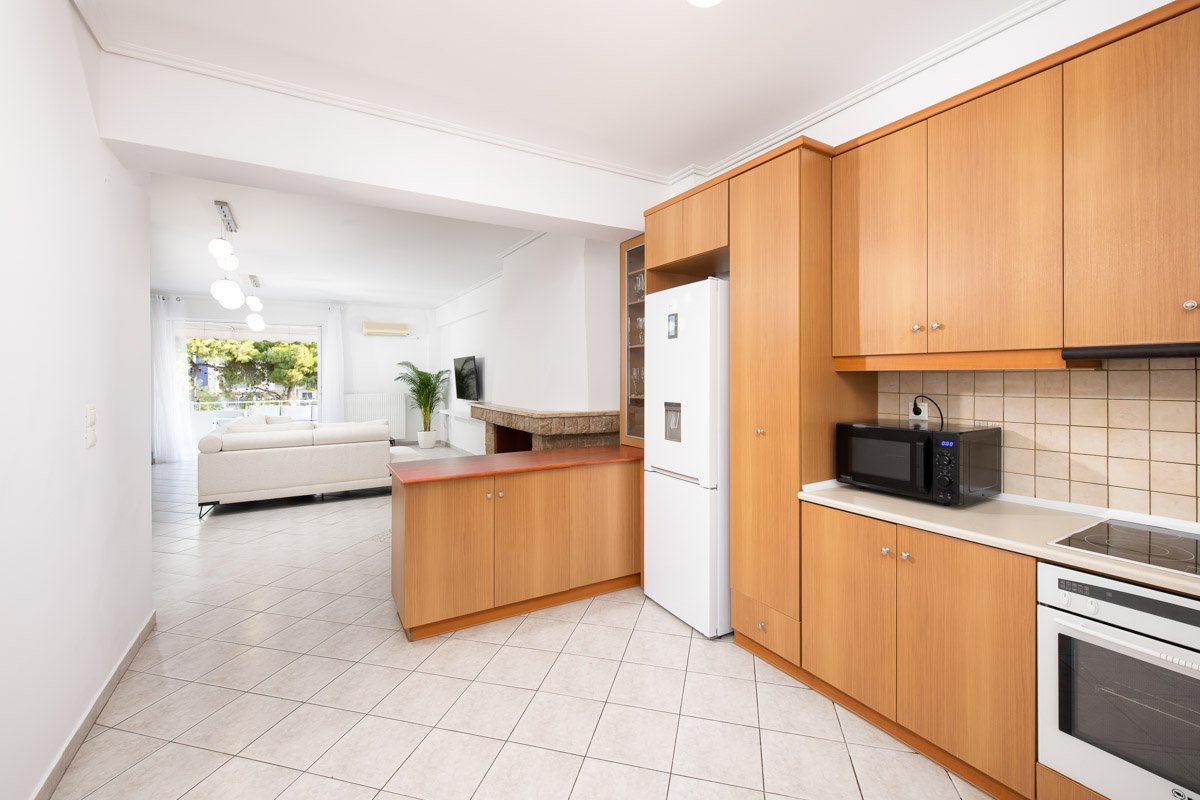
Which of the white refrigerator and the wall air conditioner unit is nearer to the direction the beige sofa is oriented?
the wall air conditioner unit

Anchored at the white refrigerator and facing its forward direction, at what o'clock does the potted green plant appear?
The potted green plant is roughly at 3 o'clock from the white refrigerator.

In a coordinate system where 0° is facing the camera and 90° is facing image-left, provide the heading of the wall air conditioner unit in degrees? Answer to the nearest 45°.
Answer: approximately 0°

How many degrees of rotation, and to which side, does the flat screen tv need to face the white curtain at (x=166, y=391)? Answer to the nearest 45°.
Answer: approximately 45° to its right

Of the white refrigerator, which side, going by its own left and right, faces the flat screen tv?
right

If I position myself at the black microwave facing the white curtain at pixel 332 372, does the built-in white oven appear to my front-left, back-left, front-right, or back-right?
back-left

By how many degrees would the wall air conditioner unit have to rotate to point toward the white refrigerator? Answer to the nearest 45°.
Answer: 0° — it already faces it

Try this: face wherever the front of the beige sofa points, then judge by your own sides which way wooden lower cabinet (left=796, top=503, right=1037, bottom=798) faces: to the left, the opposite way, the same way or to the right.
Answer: to the left

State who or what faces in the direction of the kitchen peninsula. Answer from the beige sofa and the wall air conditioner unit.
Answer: the wall air conditioner unit

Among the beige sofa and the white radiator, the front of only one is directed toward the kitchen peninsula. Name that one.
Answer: the white radiator

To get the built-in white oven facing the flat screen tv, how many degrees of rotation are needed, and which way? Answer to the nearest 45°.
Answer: approximately 45° to its right
